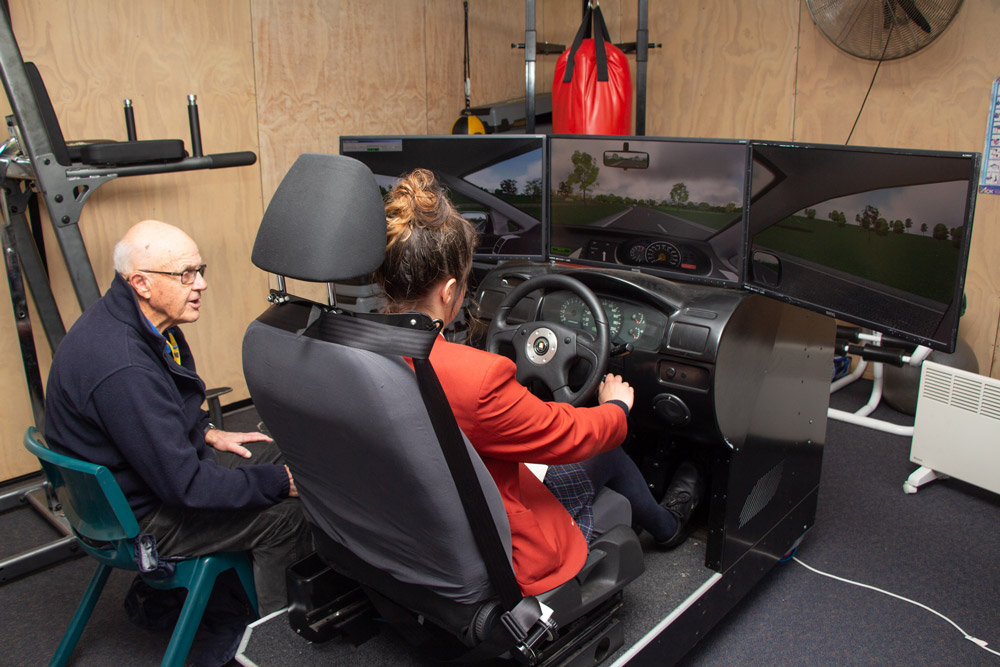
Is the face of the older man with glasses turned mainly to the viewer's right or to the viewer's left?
to the viewer's right

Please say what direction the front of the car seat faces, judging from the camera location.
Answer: facing away from the viewer and to the right of the viewer

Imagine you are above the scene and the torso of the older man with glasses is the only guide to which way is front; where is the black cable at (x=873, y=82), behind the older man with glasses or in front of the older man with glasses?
in front

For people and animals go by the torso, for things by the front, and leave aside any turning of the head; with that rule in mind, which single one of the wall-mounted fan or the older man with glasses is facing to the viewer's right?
the older man with glasses

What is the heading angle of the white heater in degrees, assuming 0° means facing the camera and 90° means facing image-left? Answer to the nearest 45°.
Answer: approximately 45°

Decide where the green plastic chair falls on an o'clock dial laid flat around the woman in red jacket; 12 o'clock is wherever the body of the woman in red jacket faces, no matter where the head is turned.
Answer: The green plastic chair is roughly at 8 o'clock from the woman in red jacket.

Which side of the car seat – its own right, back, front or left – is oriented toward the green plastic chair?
left

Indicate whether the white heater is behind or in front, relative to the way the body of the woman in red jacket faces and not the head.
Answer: in front

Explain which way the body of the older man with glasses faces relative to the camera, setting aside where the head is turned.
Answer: to the viewer's right

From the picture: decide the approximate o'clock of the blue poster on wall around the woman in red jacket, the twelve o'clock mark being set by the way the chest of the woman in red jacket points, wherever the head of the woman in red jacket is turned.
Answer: The blue poster on wall is roughly at 12 o'clock from the woman in red jacket.

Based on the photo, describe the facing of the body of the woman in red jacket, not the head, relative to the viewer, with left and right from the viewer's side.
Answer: facing away from the viewer and to the right of the viewer

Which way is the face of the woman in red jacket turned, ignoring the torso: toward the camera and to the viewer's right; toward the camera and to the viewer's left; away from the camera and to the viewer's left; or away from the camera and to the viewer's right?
away from the camera and to the viewer's right
